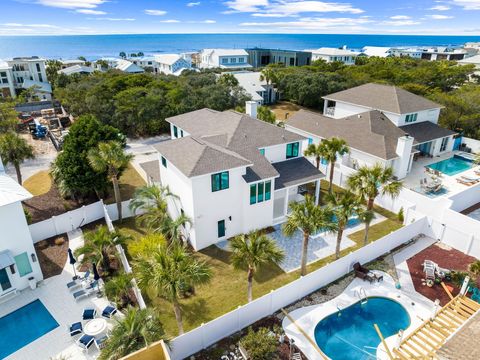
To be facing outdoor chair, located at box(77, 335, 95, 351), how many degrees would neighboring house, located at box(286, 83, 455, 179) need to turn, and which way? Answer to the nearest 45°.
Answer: approximately 135° to its left

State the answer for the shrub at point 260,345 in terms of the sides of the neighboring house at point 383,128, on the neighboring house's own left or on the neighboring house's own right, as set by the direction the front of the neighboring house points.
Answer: on the neighboring house's own left

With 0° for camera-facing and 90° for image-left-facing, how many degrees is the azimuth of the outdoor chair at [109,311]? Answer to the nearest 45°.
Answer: approximately 45°

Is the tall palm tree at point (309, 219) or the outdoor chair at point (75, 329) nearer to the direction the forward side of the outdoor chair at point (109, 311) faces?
the outdoor chair

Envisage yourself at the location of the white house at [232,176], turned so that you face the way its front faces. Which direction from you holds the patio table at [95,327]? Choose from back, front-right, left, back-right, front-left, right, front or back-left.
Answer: left

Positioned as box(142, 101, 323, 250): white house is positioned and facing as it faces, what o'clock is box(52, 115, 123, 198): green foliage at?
The green foliage is roughly at 11 o'clock from the white house.

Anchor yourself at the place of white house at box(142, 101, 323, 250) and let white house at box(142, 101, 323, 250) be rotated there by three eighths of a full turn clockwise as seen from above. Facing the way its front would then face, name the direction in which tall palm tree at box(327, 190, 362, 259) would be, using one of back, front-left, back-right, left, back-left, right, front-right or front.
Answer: front-right

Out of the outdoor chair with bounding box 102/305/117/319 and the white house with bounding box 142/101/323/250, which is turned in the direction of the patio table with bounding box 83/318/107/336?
the outdoor chair

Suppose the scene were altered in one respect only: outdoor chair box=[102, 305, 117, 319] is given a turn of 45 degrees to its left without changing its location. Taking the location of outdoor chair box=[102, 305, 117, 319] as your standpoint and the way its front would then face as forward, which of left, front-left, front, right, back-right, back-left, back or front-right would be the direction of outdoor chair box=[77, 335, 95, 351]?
front-right

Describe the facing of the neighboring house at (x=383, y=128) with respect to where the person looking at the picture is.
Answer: facing away from the viewer and to the left of the viewer

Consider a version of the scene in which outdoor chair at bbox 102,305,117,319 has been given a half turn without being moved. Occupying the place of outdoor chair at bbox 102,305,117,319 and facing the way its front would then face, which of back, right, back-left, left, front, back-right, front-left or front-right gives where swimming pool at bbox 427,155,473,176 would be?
front-right

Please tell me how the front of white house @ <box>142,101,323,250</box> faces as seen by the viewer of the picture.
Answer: facing away from the viewer and to the left of the viewer
